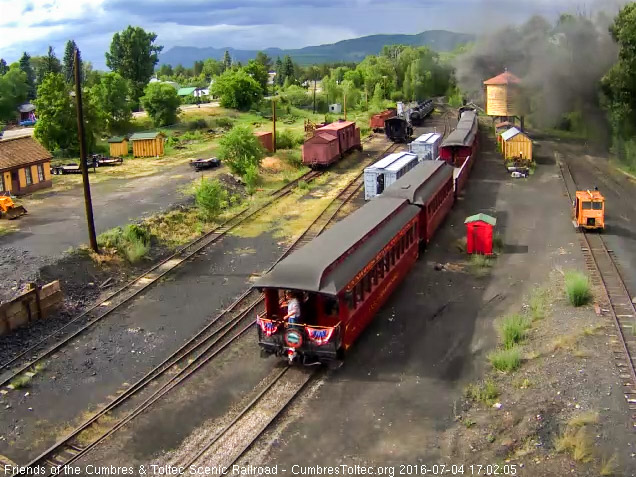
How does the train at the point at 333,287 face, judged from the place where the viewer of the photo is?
facing away from the viewer and to the right of the viewer

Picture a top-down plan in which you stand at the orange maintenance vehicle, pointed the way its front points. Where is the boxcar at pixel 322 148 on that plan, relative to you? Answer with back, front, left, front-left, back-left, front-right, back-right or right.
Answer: back-right

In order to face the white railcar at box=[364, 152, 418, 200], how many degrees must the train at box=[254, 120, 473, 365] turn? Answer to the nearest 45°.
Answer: approximately 45° to its left

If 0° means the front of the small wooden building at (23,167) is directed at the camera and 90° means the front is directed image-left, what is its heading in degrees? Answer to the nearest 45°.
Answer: approximately 315°

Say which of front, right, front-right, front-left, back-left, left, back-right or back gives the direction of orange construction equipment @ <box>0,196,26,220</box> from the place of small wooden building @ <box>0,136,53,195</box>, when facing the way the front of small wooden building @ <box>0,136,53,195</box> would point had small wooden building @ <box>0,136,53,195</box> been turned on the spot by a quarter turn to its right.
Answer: front-left

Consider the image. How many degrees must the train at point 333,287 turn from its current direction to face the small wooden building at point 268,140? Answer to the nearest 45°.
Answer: approximately 45° to its left

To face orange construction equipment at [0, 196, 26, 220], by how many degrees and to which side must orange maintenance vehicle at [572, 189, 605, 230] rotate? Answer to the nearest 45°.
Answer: approximately 90° to its right

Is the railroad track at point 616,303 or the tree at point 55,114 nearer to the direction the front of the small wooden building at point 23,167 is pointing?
the railroad track

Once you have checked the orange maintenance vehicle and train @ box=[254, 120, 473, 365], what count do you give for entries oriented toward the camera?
1

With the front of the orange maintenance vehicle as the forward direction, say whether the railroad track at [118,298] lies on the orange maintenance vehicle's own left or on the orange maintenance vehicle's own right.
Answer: on the orange maintenance vehicle's own right

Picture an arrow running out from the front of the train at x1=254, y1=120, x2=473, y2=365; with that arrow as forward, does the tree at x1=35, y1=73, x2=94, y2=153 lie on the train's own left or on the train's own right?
on the train's own left

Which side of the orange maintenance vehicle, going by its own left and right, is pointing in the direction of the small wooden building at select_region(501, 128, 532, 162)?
back

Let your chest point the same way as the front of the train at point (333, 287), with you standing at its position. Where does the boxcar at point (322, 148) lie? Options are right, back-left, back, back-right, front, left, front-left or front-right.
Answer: front-left

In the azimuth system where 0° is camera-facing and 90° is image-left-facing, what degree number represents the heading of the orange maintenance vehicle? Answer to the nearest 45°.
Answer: approximately 0°
